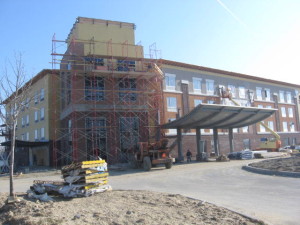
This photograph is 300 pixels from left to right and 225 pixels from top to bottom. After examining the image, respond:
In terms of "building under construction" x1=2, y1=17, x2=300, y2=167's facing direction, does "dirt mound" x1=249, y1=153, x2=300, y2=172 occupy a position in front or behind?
in front

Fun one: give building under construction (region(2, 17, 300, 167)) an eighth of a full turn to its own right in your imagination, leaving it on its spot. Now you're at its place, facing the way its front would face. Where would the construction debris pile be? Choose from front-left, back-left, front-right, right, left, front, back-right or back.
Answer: front

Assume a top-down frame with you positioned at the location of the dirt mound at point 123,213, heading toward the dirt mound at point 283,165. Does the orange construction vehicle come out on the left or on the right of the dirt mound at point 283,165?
left

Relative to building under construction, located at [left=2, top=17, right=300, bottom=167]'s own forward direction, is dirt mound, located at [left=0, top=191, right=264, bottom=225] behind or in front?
in front

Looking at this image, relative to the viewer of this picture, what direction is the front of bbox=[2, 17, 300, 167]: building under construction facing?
facing the viewer and to the right of the viewer
